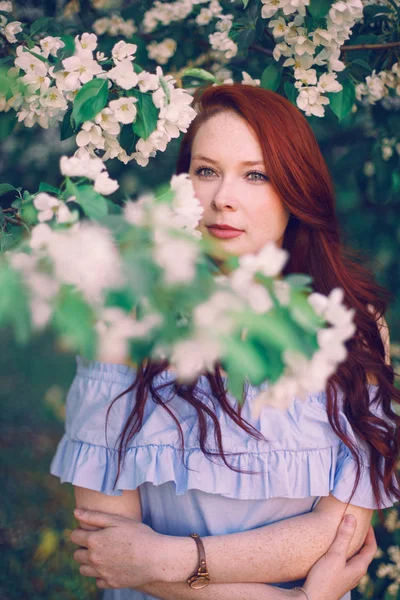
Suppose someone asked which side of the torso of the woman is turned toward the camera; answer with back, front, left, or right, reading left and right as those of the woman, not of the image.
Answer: front

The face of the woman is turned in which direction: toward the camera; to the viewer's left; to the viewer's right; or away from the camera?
toward the camera
